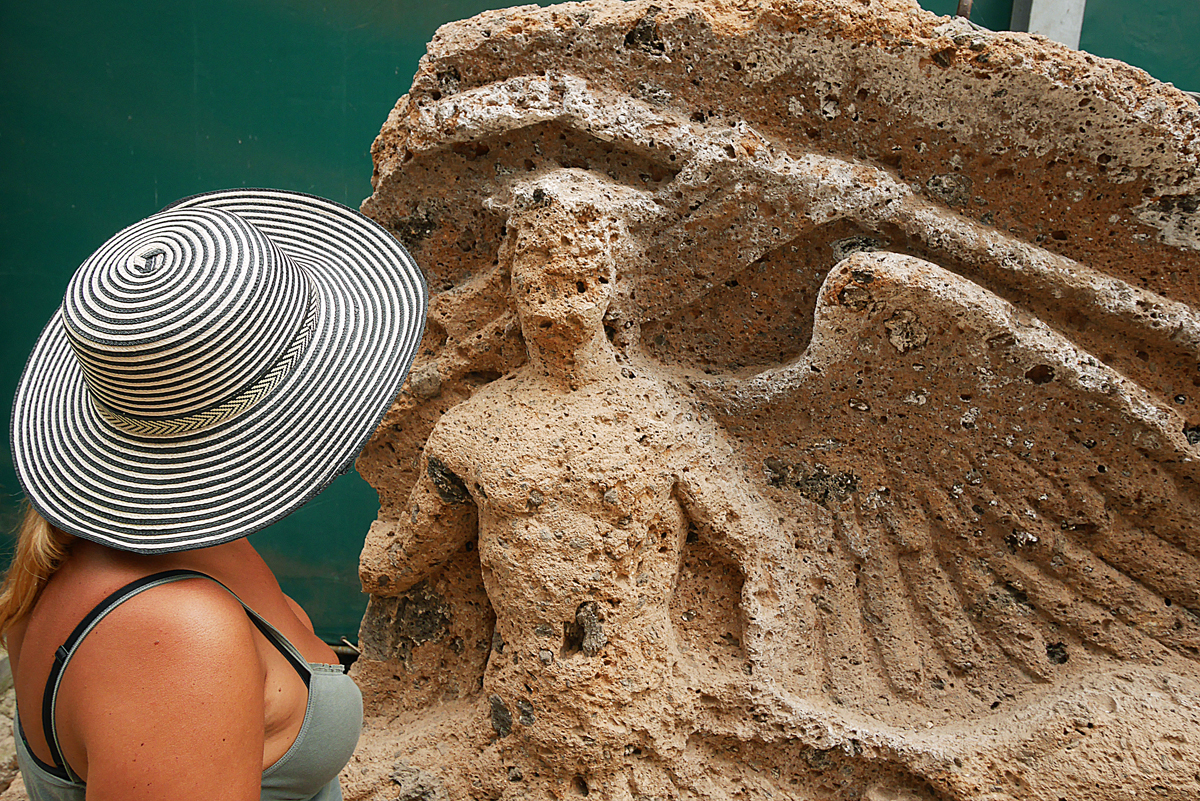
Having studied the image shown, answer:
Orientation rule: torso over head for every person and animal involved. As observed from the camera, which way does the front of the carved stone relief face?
facing the viewer

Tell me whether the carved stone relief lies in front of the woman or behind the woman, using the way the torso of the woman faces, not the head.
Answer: in front

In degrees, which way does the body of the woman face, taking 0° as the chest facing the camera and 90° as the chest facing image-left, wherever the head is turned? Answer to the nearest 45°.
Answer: approximately 270°
